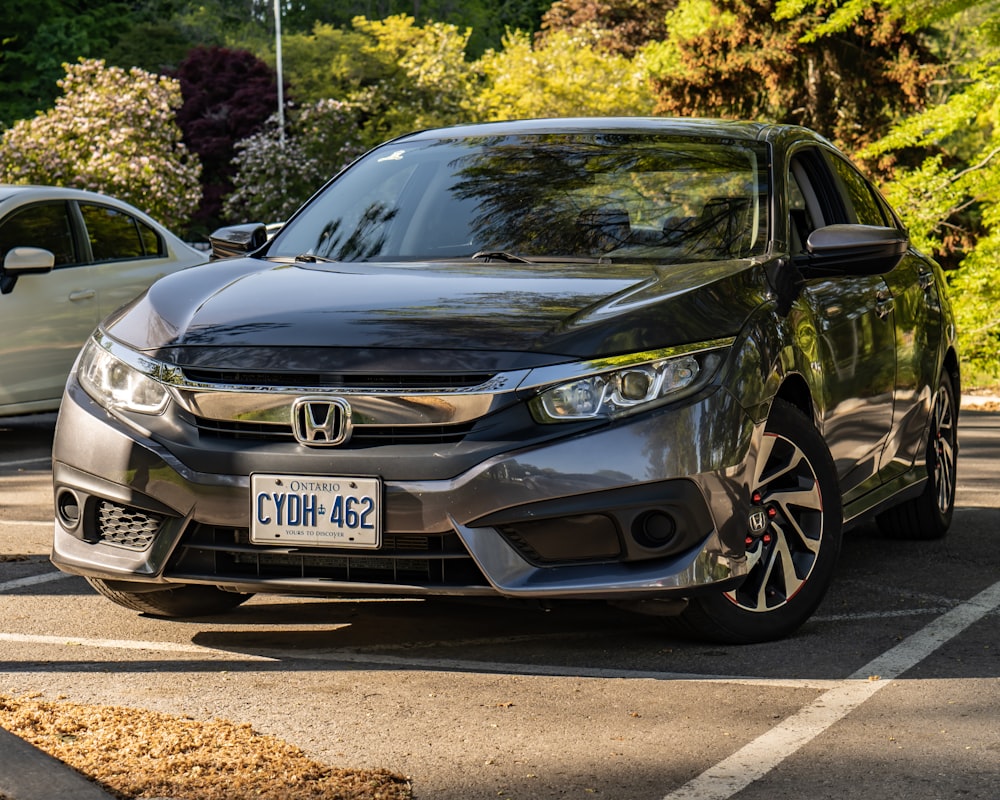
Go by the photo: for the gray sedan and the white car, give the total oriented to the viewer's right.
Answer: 0

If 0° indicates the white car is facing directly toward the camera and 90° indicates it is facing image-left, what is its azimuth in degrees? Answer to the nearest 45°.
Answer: approximately 45°

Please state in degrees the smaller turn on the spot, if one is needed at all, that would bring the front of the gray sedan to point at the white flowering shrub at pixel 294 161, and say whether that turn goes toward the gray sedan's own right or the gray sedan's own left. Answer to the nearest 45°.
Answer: approximately 135° to the gray sedan's own right

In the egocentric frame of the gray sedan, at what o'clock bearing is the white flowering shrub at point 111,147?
The white flowering shrub is roughly at 4 o'clock from the gray sedan.

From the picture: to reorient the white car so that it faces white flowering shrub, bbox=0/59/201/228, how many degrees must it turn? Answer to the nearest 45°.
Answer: approximately 135° to its right

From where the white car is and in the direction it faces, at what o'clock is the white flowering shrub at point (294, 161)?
The white flowering shrub is roughly at 5 o'clock from the white car.

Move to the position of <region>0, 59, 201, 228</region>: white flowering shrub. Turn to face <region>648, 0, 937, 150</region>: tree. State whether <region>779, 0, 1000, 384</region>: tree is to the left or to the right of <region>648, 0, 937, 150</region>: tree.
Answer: right

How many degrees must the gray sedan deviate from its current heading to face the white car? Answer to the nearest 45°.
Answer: approximately 90° to its right
